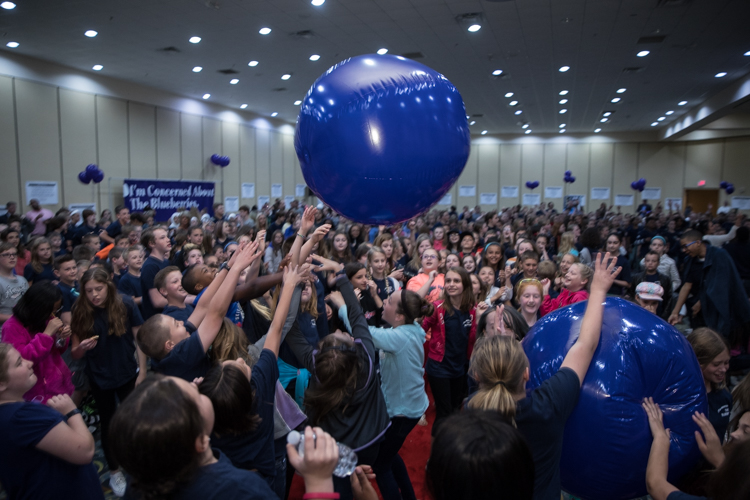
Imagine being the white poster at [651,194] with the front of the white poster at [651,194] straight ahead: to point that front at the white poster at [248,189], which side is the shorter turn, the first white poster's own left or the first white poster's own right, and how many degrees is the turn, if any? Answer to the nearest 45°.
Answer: approximately 45° to the first white poster's own right

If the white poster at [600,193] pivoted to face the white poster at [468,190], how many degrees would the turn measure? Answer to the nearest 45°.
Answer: approximately 90° to its right

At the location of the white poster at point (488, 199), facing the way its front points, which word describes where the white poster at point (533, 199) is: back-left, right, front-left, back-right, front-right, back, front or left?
left

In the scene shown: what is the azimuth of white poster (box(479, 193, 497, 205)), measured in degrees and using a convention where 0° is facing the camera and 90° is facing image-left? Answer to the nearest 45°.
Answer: approximately 0°

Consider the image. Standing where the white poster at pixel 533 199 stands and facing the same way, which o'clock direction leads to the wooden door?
The wooden door is roughly at 9 o'clock from the white poster.

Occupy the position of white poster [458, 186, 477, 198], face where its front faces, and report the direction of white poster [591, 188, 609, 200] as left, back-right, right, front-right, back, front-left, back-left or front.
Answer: left

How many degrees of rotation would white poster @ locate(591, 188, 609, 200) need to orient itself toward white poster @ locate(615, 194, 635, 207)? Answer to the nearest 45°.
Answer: approximately 90° to its left

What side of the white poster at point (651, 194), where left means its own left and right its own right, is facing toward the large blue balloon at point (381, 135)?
front

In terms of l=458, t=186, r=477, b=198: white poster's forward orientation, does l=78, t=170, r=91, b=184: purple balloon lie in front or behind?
in front
